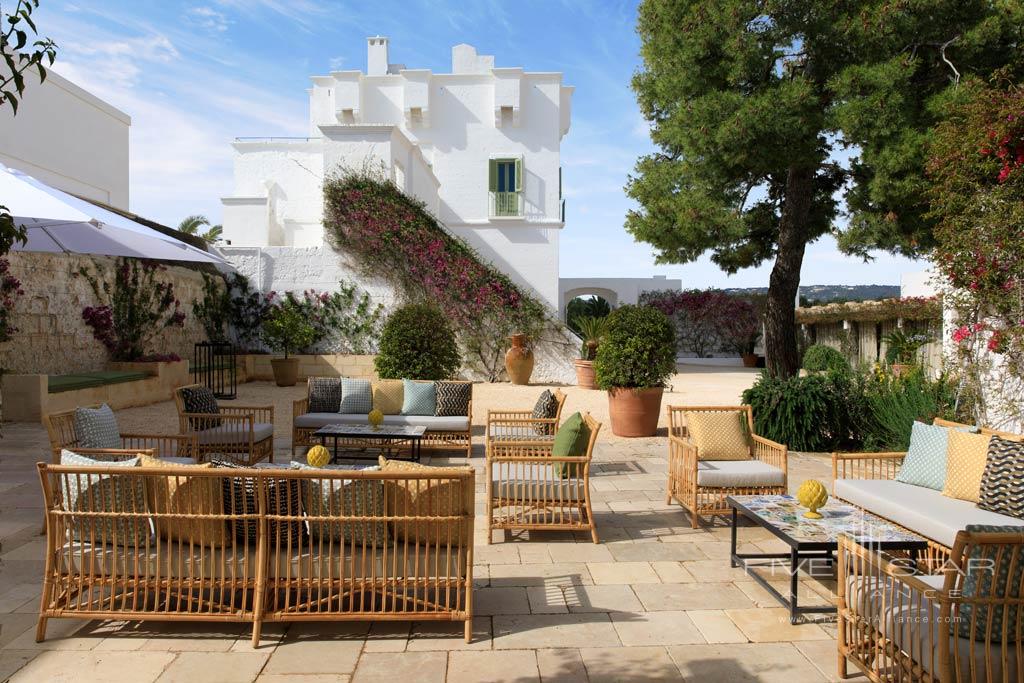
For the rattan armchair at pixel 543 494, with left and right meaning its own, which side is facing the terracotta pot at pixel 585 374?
right

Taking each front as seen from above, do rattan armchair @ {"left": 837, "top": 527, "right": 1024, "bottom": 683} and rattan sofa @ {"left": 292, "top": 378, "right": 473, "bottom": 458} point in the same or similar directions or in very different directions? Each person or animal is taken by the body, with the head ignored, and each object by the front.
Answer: very different directions

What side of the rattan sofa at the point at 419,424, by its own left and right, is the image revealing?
front

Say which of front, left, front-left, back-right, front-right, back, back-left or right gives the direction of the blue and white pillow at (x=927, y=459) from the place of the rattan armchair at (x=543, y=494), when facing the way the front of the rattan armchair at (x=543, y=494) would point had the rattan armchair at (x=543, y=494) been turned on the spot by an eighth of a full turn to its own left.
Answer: back-left

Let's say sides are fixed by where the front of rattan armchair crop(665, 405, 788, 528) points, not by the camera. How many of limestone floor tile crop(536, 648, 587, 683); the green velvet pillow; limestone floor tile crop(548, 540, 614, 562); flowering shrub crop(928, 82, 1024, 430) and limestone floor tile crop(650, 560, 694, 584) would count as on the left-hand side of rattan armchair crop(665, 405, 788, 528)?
1

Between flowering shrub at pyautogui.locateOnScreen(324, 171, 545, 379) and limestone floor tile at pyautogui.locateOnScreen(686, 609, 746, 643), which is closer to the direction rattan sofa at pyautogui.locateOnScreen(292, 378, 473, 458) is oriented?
the limestone floor tile

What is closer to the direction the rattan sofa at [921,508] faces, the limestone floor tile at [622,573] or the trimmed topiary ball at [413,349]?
the limestone floor tile

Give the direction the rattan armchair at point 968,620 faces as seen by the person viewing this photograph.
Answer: facing away from the viewer and to the left of the viewer

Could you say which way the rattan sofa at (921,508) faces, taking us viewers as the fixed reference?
facing the viewer and to the left of the viewer

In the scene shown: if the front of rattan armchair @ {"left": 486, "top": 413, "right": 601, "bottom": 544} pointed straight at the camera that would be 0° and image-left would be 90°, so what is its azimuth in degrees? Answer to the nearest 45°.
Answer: approximately 90°

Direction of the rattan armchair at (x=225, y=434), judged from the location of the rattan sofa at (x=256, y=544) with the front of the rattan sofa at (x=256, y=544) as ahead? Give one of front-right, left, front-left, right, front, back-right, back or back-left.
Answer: front

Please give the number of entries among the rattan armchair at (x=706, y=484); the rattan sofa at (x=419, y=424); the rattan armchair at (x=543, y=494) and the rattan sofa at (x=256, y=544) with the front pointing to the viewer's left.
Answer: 1

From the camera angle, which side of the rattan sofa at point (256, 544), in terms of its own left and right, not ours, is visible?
back

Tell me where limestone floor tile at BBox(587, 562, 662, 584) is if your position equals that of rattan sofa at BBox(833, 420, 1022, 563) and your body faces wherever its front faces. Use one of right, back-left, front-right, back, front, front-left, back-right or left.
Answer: front

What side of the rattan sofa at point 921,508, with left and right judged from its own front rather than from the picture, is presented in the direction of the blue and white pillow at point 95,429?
front

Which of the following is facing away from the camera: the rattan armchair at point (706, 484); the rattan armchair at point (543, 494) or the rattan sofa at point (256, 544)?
the rattan sofa

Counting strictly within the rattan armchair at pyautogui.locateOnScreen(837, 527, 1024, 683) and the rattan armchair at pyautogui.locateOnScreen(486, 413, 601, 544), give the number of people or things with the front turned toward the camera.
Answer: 0
